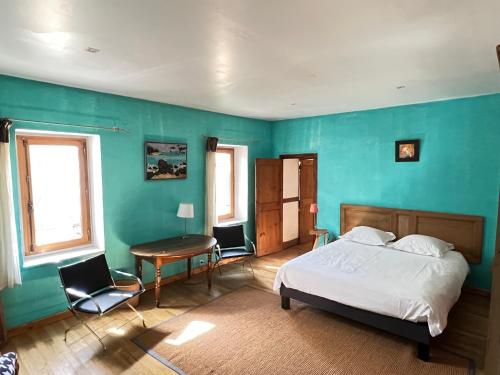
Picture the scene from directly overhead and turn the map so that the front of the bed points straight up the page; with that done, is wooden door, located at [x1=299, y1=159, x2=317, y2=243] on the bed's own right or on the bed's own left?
on the bed's own right

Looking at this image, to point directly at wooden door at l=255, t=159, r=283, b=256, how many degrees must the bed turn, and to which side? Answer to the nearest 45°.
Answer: approximately 90° to its right

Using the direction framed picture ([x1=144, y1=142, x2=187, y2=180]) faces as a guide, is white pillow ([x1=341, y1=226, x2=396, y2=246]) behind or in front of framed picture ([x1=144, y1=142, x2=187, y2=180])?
in front

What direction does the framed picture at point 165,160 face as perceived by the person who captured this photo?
facing the viewer and to the right of the viewer

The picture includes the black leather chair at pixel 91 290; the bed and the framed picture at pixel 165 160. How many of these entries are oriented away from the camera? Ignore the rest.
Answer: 0

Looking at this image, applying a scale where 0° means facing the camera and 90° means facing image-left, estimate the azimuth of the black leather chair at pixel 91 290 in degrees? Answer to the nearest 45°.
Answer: approximately 315°

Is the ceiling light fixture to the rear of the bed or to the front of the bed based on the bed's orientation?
to the front

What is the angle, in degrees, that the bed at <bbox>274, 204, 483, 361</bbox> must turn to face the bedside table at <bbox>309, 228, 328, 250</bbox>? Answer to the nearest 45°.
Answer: approximately 90° to its right

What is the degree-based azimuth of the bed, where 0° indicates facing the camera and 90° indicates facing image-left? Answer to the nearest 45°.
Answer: approximately 45°

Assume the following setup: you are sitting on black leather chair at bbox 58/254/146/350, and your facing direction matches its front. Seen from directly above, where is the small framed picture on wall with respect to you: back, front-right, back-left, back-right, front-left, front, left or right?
front-left

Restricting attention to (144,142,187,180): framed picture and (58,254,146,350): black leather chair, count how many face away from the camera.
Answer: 0
